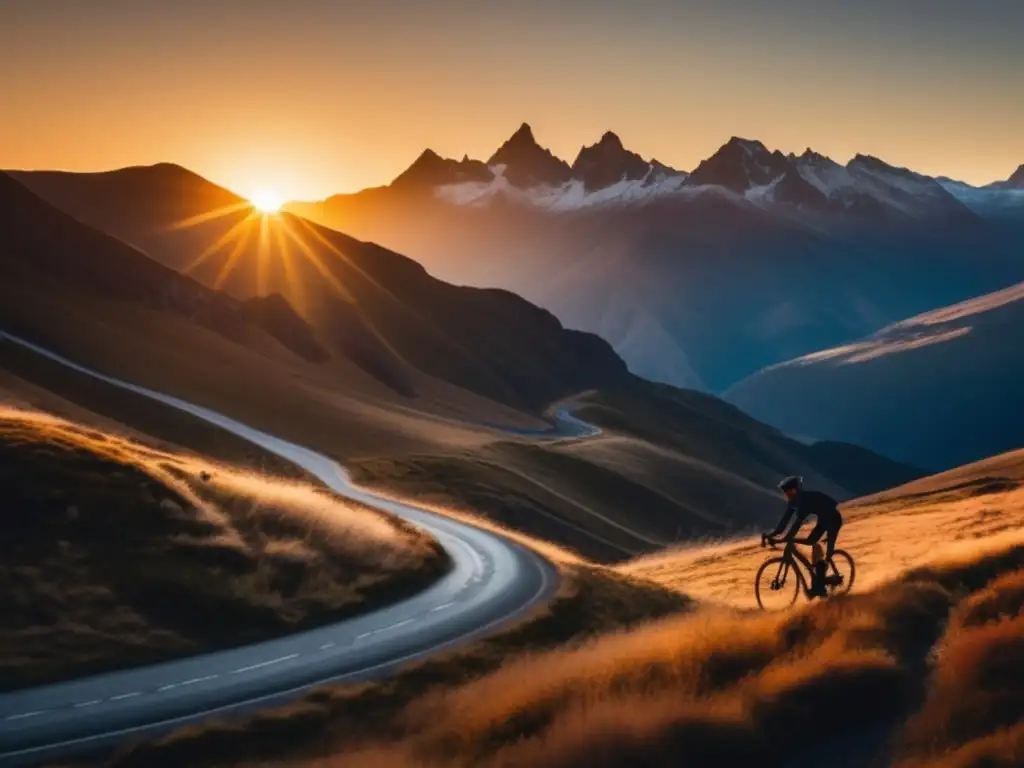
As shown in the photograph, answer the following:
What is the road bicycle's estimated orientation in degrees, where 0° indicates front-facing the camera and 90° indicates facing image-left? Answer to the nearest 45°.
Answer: approximately 45°

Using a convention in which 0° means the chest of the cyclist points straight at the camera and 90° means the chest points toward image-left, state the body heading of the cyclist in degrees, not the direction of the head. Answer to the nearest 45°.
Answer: approximately 45°

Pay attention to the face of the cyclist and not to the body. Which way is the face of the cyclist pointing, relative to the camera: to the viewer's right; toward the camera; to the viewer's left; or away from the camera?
to the viewer's left
